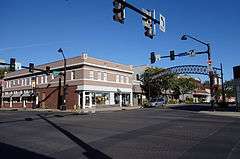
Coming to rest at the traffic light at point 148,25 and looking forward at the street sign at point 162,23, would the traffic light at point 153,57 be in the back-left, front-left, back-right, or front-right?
front-left

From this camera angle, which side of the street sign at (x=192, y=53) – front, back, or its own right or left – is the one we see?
front
